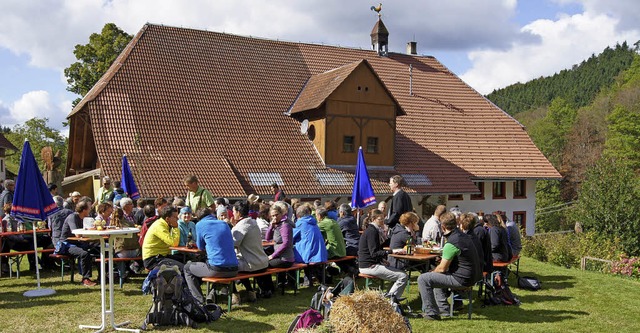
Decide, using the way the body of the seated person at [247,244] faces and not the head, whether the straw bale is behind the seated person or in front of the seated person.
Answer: behind

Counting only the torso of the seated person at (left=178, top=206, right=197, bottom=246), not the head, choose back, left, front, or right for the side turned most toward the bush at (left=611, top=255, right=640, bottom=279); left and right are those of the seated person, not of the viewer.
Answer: left

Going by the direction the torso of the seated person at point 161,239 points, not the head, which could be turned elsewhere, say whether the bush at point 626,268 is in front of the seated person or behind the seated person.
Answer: in front

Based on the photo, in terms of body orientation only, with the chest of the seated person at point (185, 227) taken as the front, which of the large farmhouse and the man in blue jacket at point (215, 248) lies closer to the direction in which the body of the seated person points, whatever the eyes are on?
the man in blue jacket

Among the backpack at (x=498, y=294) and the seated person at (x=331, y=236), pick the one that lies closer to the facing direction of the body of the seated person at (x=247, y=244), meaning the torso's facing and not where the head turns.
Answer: the seated person

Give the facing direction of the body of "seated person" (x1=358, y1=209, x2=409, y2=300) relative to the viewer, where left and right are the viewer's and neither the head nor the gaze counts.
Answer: facing to the right of the viewer

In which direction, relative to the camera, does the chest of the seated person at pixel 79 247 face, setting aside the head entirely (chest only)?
to the viewer's right
